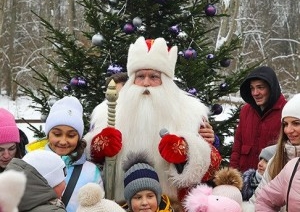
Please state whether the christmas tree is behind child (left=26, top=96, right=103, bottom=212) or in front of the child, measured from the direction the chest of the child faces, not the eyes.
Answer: behind

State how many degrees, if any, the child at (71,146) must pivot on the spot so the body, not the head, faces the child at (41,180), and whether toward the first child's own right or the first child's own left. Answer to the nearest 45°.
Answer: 0° — they already face them

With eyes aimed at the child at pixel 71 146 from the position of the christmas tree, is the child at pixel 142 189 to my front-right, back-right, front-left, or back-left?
front-left

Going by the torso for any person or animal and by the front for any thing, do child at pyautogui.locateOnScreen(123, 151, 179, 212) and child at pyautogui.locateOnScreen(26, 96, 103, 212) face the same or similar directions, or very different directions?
same or similar directions

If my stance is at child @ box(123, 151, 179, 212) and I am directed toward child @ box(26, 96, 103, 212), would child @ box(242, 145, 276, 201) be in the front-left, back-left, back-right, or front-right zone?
back-right

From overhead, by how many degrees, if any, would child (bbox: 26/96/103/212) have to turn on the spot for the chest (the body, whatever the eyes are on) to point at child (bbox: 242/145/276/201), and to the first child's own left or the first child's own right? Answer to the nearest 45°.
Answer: approximately 90° to the first child's own left

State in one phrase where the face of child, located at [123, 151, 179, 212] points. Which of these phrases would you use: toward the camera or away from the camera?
toward the camera

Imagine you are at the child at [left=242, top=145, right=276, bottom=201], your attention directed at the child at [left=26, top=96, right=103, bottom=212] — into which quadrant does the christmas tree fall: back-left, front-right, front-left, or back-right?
front-right

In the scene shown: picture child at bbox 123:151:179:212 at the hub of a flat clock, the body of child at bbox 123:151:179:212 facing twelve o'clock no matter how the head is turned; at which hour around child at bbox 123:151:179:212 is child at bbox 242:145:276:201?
child at bbox 242:145:276:201 is roughly at 8 o'clock from child at bbox 123:151:179:212.

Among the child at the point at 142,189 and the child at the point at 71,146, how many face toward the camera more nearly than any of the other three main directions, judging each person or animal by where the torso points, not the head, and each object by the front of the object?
2

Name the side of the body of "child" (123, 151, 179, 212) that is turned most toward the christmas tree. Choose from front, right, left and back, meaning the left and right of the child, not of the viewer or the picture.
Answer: back

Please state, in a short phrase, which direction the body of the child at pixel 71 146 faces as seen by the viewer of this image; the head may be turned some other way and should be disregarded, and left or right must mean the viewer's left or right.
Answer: facing the viewer

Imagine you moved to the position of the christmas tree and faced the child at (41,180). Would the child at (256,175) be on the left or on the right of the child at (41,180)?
left

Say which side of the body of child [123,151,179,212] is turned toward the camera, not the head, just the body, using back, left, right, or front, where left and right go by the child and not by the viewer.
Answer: front
